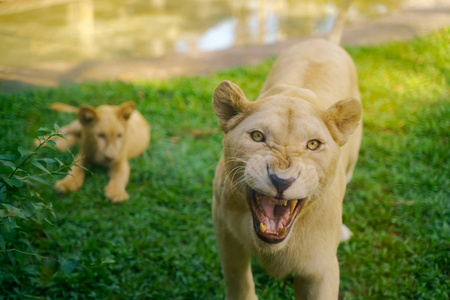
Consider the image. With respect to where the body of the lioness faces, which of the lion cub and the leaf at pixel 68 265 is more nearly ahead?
the leaf

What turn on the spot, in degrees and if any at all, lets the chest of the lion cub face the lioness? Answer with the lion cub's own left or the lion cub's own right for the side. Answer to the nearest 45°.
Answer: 0° — it already faces it

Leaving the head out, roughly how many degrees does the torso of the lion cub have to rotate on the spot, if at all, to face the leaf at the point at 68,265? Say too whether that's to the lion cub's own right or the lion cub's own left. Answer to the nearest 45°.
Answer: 0° — it already faces it

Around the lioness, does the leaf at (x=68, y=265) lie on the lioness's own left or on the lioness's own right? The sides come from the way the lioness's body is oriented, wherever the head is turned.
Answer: on the lioness's own right

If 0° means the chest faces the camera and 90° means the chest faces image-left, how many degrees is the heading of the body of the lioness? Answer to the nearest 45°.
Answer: approximately 0°

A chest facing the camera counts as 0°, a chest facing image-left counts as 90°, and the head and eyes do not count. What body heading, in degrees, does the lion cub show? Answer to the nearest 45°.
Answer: approximately 0°
